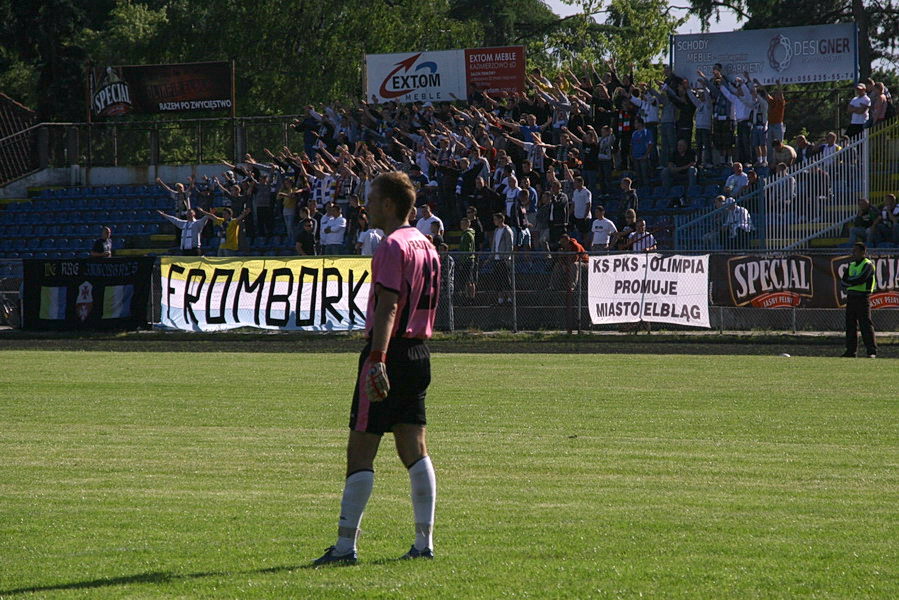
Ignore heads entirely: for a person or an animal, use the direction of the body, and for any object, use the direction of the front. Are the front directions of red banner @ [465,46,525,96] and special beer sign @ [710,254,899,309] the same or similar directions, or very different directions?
same or similar directions

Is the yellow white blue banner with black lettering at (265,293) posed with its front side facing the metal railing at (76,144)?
no

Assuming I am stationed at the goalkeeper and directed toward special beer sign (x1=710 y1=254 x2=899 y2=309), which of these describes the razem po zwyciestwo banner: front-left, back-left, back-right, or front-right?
front-left

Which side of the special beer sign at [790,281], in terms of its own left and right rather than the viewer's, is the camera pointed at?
front

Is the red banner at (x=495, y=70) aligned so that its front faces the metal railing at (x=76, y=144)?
no

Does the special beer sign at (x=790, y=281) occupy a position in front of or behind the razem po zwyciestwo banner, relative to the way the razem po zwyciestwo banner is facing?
in front

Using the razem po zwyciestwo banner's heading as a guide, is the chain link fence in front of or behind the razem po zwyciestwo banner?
in front

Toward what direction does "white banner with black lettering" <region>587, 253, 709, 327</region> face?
toward the camera

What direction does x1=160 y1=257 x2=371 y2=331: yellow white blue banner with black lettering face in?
toward the camera

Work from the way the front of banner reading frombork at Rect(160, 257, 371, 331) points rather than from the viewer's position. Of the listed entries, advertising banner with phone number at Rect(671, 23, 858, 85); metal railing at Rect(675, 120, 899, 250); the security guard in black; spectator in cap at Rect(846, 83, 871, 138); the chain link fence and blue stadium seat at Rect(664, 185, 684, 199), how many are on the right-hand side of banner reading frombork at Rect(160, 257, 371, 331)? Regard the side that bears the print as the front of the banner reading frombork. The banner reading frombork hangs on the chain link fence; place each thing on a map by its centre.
0

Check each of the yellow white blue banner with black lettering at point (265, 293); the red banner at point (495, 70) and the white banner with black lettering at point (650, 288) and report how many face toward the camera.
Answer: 3

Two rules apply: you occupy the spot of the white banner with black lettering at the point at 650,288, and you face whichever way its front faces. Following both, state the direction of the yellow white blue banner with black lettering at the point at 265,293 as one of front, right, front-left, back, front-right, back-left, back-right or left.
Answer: right

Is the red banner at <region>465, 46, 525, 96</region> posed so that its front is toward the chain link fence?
yes

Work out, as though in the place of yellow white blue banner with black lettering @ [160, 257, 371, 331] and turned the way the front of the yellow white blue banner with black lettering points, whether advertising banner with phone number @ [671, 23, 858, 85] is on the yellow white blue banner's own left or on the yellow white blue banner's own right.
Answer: on the yellow white blue banner's own left

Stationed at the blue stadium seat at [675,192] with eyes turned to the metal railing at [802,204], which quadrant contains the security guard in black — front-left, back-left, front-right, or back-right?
front-right

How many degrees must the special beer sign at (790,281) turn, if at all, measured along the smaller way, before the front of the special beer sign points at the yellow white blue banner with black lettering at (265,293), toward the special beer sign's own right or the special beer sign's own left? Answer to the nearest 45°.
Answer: approximately 90° to the special beer sign's own right

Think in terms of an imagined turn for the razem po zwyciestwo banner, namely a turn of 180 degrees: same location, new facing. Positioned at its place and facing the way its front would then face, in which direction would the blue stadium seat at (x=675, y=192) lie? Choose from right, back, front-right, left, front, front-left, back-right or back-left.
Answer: back-right

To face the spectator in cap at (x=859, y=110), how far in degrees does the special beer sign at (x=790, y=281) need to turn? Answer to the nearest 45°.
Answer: approximately 180°
